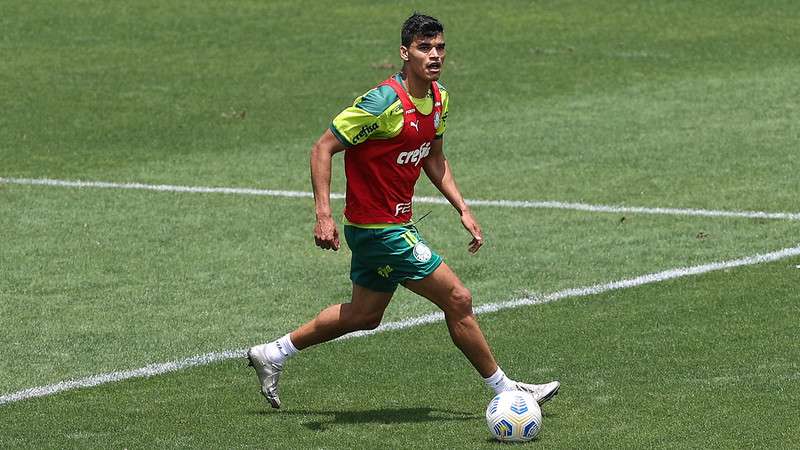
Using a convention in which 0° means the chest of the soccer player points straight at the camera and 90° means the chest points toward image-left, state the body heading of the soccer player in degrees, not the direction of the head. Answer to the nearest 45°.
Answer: approximately 315°
